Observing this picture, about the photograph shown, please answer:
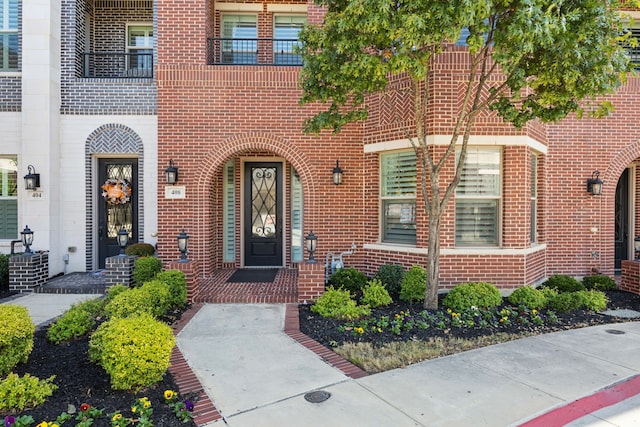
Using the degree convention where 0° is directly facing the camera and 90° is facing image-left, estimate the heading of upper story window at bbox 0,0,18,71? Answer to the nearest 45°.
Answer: approximately 0°

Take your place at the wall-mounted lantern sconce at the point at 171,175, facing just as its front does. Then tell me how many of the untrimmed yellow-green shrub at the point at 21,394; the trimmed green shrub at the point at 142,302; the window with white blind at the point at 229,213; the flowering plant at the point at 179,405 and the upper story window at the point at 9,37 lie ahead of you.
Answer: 3

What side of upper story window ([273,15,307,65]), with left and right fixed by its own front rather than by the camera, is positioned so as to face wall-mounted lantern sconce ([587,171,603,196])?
left

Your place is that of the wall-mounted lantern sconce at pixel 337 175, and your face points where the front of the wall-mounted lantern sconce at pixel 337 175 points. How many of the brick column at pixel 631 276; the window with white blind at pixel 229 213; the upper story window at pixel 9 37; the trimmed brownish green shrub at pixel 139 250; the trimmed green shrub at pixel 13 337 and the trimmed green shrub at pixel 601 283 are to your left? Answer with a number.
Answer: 2

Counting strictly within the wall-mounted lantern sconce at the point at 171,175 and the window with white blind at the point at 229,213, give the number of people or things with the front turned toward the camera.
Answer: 2

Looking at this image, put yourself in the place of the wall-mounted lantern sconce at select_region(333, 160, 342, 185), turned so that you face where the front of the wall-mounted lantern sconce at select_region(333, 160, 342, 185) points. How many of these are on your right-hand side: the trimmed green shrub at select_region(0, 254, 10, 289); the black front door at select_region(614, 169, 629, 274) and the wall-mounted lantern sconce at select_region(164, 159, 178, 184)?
2

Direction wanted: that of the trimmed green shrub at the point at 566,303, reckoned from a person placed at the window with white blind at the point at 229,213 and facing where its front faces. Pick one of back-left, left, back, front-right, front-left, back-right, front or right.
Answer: front-left

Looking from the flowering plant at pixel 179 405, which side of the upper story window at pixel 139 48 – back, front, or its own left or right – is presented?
front

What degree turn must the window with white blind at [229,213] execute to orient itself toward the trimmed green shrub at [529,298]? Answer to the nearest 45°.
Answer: approximately 45° to its left

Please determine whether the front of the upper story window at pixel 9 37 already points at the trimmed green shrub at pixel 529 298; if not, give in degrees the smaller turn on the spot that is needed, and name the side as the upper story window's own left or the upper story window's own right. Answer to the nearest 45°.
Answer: approximately 45° to the upper story window's own left
